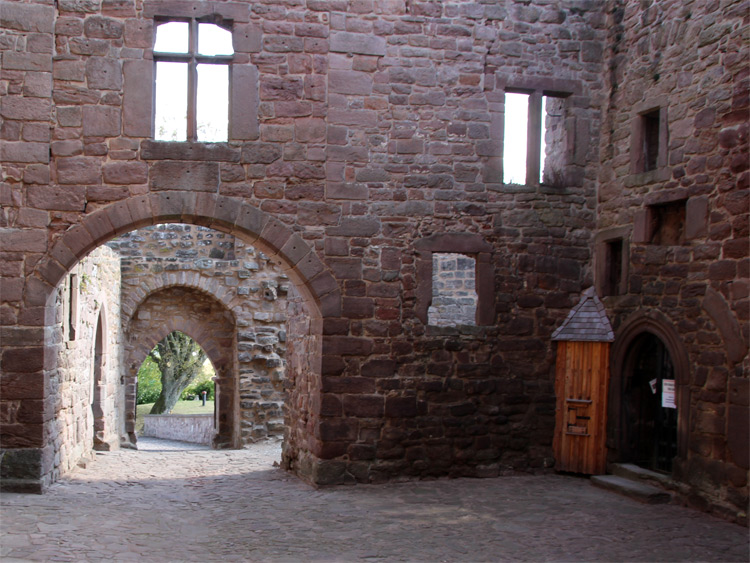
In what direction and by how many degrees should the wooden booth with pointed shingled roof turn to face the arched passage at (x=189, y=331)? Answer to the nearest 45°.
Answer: approximately 135° to its right

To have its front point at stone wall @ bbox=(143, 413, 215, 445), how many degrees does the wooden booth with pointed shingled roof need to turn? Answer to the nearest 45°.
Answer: approximately 135° to its right

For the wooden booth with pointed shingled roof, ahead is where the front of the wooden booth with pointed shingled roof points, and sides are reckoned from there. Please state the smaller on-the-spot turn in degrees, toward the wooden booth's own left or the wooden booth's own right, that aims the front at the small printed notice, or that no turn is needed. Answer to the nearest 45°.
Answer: approximately 45° to the wooden booth's own left

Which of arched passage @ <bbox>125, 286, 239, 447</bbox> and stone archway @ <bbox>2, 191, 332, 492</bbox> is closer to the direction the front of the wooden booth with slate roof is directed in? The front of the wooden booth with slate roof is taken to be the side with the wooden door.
the stone archway

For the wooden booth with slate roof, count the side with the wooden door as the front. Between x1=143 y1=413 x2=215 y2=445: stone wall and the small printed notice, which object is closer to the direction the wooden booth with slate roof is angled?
the small printed notice

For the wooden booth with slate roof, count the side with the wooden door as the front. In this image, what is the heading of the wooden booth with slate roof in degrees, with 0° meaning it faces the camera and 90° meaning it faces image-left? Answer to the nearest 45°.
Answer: approximately 0°

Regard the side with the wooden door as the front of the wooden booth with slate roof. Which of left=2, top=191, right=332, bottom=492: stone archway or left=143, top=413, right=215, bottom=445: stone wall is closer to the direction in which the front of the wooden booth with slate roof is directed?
the stone archway

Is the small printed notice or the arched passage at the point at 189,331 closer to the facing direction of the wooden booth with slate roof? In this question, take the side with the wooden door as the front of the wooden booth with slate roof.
the small printed notice

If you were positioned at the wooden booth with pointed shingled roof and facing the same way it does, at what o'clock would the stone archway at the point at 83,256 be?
The stone archway is roughly at 2 o'clock from the wooden booth with pointed shingled roof.
